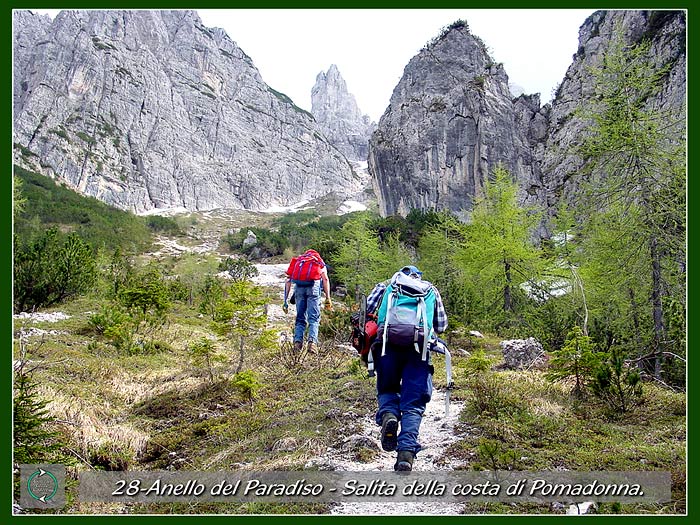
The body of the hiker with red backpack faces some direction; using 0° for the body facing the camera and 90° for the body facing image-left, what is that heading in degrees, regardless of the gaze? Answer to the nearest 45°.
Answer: approximately 180°

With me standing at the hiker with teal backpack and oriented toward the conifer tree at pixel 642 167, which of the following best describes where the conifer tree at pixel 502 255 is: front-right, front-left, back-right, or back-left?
front-left

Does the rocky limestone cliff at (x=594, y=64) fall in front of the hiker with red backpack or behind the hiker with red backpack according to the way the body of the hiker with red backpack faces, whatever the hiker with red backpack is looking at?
in front

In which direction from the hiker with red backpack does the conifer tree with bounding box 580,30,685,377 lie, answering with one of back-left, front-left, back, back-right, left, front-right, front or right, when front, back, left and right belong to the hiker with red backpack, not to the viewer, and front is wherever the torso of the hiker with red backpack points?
right

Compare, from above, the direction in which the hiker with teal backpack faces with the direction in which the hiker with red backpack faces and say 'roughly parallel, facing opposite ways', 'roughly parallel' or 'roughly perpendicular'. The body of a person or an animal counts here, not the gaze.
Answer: roughly parallel

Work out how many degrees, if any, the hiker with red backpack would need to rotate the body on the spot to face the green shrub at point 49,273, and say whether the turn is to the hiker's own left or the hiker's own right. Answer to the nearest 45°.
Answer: approximately 45° to the hiker's own left

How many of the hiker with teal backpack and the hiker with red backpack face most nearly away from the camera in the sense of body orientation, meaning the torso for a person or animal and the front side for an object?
2

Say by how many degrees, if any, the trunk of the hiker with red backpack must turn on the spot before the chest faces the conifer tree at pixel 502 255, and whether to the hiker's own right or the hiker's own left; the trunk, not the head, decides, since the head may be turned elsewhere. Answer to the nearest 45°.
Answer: approximately 45° to the hiker's own right

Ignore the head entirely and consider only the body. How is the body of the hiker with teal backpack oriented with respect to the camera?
away from the camera

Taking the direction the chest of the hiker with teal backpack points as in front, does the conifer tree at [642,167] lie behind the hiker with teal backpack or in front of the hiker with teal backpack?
in front

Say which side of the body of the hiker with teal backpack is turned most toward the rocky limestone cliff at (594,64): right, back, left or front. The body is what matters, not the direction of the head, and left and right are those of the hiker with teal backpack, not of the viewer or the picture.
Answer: front

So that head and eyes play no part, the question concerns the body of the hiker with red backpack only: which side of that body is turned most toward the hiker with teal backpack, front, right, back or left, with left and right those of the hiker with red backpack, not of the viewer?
back
